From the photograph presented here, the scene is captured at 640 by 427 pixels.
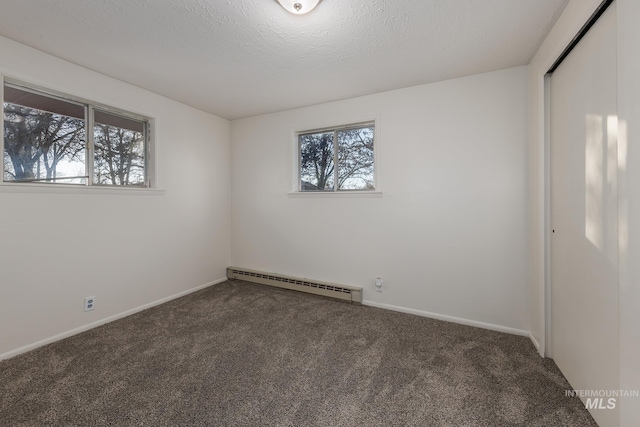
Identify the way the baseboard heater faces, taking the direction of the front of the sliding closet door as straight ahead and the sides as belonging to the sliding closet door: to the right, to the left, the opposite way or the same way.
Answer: to the left

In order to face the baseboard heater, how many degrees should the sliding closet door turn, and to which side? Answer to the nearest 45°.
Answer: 0° — it already faces it

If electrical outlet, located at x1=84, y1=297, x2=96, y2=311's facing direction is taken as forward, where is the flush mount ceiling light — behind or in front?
in front

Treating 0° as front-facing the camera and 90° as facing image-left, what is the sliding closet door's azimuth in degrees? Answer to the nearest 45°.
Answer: approximately 90°

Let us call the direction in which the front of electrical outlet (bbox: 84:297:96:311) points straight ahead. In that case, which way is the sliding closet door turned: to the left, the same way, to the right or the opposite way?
the opposite way

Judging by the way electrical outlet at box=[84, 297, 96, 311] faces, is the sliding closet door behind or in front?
in front

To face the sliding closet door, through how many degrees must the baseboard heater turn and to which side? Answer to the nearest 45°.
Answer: approximately 90° to its left

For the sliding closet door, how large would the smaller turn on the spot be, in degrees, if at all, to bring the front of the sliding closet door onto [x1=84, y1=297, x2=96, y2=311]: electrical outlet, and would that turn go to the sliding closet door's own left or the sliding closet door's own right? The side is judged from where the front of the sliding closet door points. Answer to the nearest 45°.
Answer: approximately 45° to the sliding closet door's own left

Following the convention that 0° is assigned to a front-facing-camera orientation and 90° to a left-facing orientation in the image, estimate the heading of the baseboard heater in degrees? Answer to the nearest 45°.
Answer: approximately 45°

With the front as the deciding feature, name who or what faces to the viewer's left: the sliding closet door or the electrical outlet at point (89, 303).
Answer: the sliding closet door
